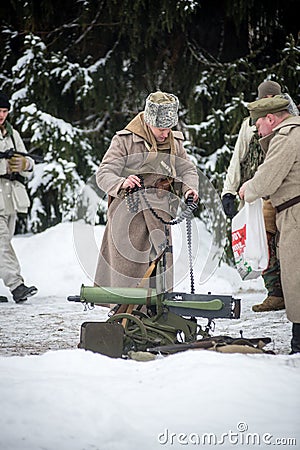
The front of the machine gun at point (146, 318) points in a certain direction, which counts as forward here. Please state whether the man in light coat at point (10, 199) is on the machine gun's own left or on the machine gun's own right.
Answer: on the machine gun's own right

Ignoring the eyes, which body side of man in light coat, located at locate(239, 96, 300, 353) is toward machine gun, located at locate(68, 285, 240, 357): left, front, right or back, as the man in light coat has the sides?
front

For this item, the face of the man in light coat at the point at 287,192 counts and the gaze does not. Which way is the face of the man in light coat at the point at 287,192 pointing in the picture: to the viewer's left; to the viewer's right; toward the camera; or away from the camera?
to the viewer's left

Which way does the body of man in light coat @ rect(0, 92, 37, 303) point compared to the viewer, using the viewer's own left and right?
facing the viewer and to the right of the viewer

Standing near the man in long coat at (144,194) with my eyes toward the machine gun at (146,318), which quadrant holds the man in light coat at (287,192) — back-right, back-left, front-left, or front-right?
front-left

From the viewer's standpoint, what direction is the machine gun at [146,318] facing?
to the viewer's left

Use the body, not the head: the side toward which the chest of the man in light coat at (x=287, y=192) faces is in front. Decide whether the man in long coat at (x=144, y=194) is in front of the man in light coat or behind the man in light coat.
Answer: in front

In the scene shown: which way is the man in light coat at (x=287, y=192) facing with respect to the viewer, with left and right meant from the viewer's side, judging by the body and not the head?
facing to the left of the viewer

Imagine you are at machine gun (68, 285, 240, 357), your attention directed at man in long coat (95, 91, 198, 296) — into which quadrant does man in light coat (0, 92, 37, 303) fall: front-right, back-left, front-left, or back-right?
front-left

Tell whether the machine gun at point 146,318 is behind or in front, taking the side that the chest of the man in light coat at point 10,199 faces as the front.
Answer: in front

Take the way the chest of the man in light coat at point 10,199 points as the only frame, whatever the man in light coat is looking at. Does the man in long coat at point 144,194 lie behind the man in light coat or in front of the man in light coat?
in front

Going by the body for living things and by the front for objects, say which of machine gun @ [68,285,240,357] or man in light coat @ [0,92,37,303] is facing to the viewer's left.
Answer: the machine gun

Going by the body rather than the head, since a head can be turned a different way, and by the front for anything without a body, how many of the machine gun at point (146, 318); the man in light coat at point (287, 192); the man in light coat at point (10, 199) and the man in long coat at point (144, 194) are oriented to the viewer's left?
2
